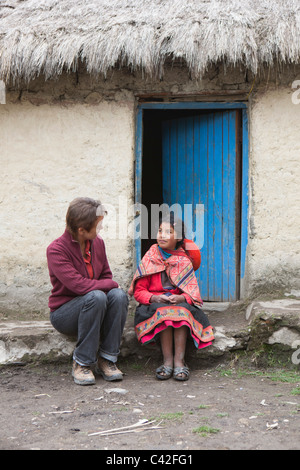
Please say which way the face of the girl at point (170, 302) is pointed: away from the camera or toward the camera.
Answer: toward the camera

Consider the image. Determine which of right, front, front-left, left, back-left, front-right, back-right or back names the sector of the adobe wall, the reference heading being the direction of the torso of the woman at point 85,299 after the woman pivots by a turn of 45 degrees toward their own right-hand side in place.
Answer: back

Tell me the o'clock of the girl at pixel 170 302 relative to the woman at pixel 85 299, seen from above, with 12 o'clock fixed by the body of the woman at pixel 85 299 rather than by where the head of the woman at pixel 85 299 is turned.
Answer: the girl at pixel 170 302 is roughly at 10 o'clock from the woman at pixel 85 299.

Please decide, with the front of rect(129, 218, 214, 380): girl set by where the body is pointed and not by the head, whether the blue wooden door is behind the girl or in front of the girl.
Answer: behind

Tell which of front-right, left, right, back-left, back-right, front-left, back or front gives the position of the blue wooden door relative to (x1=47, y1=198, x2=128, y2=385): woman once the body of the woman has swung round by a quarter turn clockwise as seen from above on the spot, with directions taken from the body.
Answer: back

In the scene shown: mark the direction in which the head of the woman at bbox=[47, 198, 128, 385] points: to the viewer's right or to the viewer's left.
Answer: to the viewer's right

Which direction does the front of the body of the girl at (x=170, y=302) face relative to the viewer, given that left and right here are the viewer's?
facing the viewer

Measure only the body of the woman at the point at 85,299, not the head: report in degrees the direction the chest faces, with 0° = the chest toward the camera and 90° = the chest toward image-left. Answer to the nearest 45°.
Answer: approximately 315°
